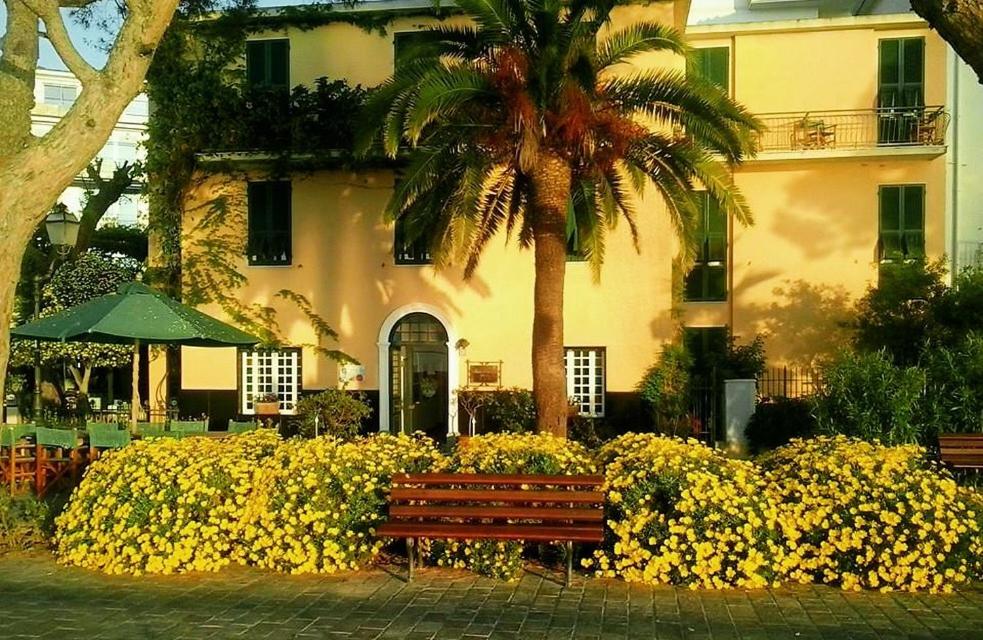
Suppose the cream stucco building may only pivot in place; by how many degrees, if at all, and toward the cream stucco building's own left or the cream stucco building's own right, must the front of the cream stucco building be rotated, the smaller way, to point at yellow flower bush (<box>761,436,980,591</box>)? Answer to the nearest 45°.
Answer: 0° — it already faces it

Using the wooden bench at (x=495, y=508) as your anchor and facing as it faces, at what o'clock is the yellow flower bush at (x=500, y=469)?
The yellow flower bush is roughly at 6 o'clock from the wooden bench.

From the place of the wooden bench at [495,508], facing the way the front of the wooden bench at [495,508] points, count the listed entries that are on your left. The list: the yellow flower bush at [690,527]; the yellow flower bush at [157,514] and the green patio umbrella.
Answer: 1

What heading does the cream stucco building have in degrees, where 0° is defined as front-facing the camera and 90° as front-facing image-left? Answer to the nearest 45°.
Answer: approximately 0°

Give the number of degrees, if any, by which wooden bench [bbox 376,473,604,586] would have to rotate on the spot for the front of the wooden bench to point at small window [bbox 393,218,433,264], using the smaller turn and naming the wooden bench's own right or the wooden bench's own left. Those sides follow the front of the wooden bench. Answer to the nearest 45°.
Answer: approximately 180°

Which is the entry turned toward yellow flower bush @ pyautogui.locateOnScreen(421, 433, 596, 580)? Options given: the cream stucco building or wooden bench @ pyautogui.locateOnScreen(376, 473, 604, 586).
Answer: the cream stucco building

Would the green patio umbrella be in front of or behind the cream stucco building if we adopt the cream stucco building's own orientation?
in front

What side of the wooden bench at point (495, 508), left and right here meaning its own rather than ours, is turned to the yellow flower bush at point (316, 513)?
right

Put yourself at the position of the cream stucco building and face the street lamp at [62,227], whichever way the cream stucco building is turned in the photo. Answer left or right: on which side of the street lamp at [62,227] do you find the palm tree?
left

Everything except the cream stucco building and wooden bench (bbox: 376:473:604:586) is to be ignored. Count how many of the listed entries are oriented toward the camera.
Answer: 2

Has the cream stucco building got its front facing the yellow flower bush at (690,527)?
yes

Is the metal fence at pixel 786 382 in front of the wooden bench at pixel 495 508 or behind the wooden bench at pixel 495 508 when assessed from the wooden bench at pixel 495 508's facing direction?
behind

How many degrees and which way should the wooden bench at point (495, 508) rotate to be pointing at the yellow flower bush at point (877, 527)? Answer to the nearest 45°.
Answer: approximately 90° to its left

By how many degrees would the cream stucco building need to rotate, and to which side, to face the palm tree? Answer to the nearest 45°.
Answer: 0° — it already faces it

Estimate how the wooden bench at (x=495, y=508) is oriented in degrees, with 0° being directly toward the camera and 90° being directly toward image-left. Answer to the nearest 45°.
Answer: approximately 0°
